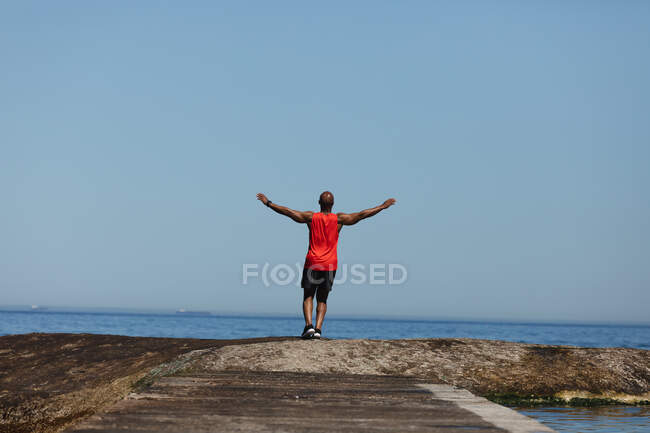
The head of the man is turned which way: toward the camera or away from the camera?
away from the camera

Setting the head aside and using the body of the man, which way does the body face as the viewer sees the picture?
away from the camera
